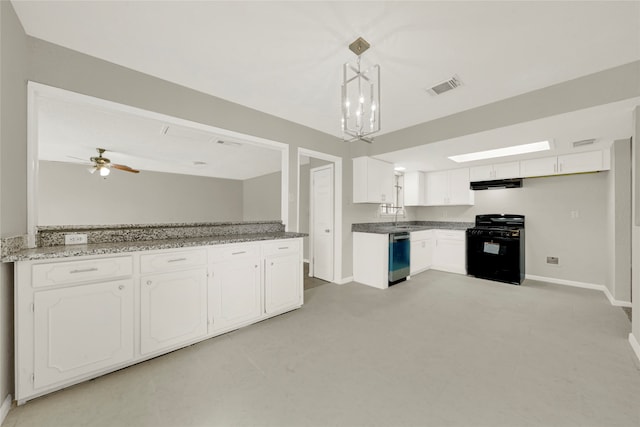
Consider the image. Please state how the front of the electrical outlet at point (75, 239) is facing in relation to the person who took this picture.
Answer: facing the viewer

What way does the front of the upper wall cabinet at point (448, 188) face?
toward the camera

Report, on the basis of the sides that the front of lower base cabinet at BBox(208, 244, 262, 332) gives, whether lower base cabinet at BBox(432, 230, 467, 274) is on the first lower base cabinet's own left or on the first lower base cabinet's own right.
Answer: on the first lower base cabinet's own left

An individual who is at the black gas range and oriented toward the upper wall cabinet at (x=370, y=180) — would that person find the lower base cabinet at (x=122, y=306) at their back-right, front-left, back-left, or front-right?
front-left

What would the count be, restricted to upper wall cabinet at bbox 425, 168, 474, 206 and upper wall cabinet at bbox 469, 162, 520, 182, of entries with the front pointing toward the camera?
2

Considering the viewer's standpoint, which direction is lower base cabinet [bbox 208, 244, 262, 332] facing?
facing the viewer and to the right of the viewer

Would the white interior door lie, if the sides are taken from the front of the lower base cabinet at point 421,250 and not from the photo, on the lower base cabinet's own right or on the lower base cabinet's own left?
on the lower base cabinet's own right

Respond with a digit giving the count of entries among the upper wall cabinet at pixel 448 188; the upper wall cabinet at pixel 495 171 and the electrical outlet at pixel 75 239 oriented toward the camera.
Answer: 3

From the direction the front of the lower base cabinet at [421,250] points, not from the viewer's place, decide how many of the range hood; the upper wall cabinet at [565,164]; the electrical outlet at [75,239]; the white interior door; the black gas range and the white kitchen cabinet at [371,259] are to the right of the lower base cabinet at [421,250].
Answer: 3

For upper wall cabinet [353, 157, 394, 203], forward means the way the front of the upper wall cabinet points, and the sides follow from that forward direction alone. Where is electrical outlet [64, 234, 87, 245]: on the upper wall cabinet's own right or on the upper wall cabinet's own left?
on the upper wall cabinet's own right
